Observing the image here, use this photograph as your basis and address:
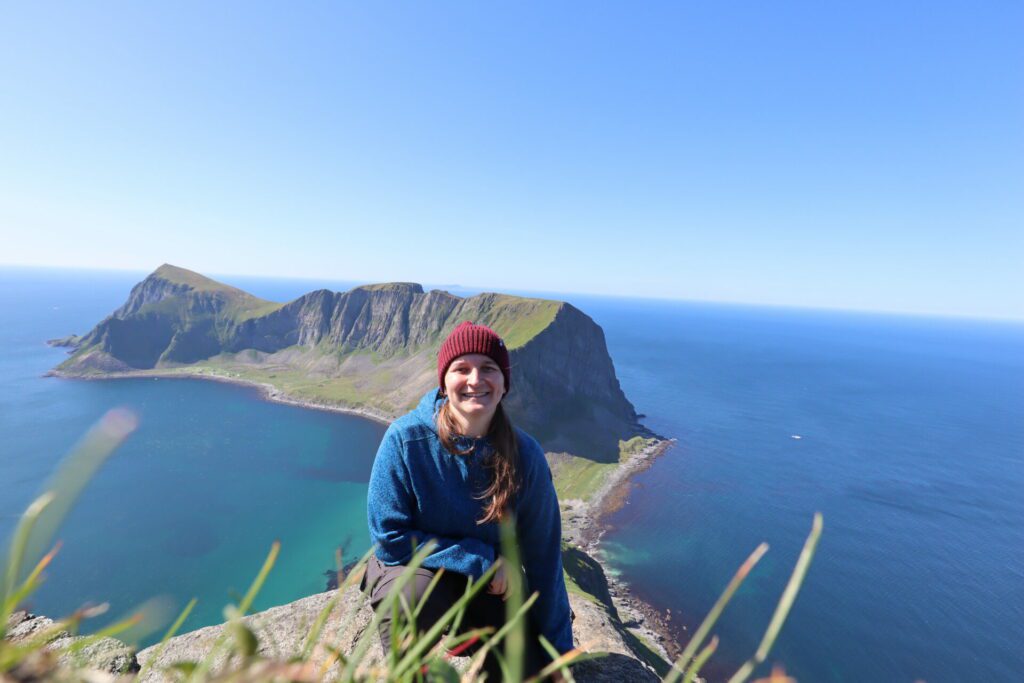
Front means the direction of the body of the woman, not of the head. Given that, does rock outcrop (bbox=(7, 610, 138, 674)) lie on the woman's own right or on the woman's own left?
on the woman's own right

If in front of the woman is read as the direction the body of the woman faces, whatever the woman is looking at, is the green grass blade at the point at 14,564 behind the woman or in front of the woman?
in front

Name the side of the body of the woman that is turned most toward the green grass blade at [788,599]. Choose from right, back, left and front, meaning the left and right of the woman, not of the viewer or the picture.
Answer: front

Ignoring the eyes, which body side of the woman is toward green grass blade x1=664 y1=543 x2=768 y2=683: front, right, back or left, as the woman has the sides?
front

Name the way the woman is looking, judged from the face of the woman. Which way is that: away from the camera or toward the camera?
toward the camera

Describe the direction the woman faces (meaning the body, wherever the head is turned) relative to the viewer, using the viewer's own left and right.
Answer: facing the viewer

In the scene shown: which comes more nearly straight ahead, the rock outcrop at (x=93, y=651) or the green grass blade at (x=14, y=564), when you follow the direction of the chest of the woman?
the green grass blade
